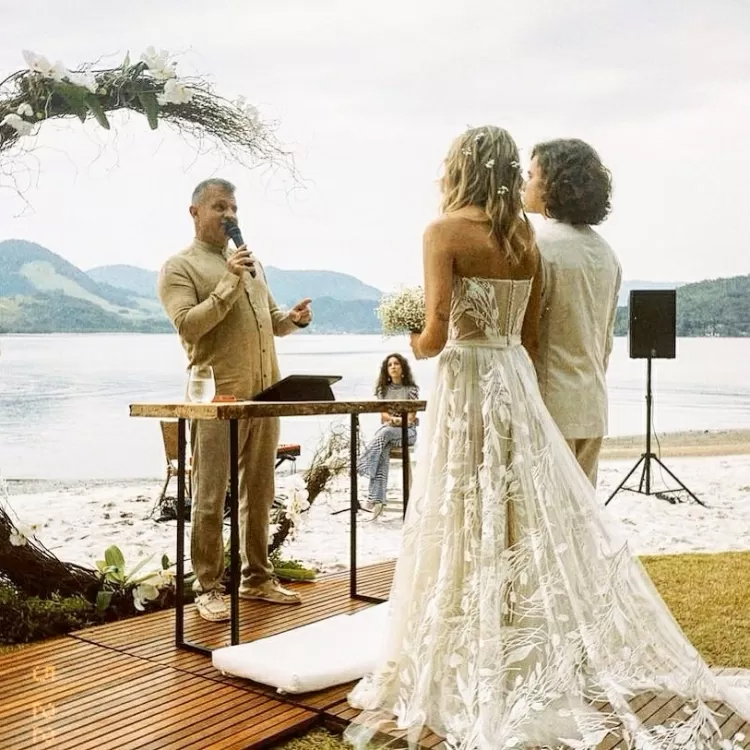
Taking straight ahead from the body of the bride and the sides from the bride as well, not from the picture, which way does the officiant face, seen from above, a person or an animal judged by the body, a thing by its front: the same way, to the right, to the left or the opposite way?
the opposite way

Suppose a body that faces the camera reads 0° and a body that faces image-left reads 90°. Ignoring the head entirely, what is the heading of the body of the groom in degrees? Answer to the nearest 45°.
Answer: approximately 135°

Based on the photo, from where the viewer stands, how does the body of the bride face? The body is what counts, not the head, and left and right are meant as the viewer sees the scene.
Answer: facing away from the viewer and to the left of the viewer
